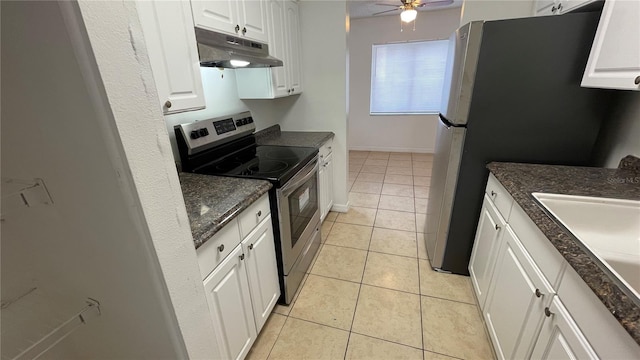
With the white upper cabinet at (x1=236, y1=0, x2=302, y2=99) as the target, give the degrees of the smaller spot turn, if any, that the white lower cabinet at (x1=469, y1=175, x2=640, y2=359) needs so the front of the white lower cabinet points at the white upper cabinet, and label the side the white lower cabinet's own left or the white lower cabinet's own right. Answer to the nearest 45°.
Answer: approximately 45° to the white lower cabinet's own right

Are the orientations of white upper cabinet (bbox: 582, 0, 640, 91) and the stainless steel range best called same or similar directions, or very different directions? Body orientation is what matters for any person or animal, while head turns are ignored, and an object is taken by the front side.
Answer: very different directions

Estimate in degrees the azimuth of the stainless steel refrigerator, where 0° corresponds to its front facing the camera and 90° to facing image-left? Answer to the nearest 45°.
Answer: approximately 90°

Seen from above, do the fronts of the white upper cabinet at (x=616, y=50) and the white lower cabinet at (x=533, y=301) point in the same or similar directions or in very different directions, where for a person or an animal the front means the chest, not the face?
same or similar directions

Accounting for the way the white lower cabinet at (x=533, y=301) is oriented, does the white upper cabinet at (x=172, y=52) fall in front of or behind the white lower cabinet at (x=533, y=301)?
in front

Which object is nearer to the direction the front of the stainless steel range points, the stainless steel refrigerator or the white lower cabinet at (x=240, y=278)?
the stainless steel refrigerator

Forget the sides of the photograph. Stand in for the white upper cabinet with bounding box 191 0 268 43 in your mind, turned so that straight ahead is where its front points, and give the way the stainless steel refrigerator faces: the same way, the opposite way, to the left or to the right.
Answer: the opposite way

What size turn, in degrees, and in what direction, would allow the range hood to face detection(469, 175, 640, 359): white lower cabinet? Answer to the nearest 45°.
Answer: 0° — it already faces it

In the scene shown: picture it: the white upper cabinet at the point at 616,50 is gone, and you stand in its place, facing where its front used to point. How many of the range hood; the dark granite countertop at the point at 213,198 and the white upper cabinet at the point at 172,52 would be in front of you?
3

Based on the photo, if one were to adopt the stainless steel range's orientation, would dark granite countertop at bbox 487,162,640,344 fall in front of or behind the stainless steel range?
in front

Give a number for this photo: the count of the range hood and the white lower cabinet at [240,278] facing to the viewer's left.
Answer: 0

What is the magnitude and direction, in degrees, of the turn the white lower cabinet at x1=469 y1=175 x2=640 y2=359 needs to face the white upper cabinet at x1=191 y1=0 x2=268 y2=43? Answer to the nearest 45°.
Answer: approximately 45° to its right

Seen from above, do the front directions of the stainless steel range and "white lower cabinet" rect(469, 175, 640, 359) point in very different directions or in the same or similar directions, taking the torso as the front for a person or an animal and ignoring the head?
very different directions

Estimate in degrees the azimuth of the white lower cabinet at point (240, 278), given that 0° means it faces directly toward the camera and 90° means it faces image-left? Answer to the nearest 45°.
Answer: approximately 315°

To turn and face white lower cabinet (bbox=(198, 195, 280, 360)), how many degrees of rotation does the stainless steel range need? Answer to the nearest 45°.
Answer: approximately 90° to its right
